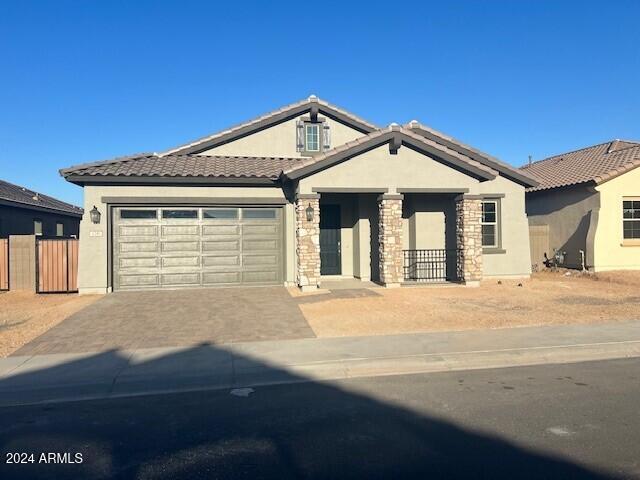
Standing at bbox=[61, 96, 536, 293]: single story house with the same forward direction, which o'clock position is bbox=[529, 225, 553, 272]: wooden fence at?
The wooden fence is roughly at 8 o'clock from the single story house.

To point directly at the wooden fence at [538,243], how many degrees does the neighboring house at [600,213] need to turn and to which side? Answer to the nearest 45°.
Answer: approximately 135° to its right

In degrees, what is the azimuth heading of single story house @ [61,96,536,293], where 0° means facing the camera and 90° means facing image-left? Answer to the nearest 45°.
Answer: approximately 0°

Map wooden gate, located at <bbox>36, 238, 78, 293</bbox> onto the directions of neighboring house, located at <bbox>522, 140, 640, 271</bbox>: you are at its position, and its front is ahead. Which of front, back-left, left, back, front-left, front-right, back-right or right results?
front-right

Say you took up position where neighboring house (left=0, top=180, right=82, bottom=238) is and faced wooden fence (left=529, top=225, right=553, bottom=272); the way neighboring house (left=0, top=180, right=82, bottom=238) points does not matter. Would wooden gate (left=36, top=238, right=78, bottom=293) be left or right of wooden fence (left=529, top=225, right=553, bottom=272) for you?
right

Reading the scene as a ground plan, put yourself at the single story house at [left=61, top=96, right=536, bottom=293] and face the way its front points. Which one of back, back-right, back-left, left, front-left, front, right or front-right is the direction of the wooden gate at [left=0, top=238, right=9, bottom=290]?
right

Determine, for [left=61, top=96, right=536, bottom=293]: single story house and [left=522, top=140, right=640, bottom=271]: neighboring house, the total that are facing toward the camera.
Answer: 2

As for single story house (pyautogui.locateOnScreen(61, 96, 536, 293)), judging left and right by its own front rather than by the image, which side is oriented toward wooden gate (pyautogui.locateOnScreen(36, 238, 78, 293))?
right

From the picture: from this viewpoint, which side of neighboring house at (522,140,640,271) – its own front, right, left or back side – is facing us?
front

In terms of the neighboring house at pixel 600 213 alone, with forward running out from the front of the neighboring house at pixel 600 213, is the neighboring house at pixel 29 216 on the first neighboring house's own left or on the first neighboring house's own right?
on the first neighboring house's own right

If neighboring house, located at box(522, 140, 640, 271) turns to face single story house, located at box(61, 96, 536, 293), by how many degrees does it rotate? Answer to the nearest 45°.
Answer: approximately 45° to its right

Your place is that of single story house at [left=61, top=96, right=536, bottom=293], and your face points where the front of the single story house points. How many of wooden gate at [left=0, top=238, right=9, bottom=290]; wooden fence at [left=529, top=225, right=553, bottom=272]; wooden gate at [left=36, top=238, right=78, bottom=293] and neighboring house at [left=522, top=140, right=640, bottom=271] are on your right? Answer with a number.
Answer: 2

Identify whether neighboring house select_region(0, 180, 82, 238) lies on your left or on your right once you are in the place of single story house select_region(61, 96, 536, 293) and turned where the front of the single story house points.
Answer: on your right
